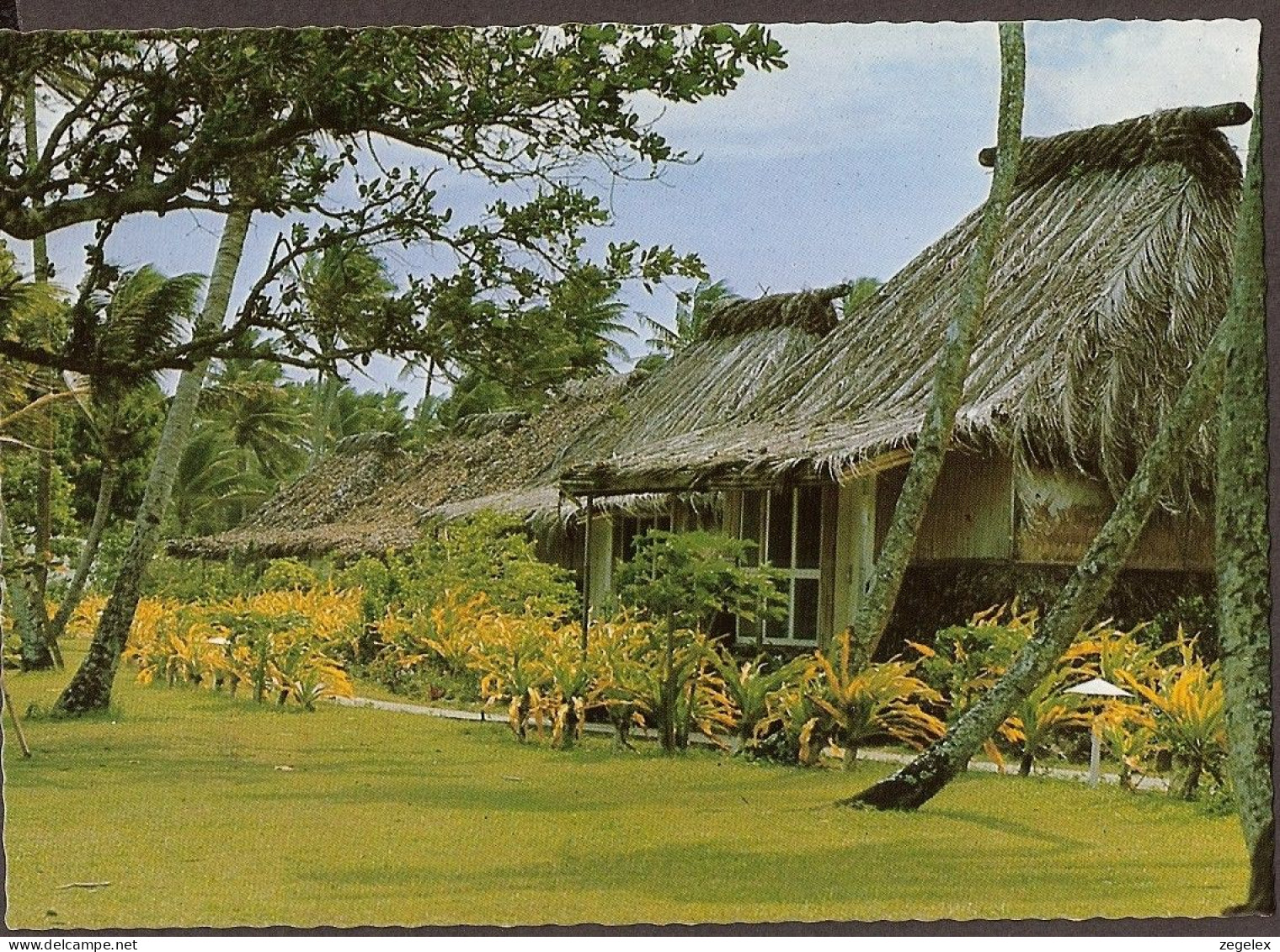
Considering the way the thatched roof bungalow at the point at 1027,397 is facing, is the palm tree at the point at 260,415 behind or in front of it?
in front

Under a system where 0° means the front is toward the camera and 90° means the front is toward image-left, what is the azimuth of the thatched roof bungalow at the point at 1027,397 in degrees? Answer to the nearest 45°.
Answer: approximately 45°

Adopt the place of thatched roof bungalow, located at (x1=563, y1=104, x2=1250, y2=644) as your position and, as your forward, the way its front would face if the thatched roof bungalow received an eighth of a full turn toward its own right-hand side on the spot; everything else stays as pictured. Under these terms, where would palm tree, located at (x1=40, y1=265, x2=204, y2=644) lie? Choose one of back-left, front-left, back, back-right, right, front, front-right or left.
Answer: front

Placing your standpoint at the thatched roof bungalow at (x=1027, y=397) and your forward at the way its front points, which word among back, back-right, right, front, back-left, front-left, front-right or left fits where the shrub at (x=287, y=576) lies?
front-right

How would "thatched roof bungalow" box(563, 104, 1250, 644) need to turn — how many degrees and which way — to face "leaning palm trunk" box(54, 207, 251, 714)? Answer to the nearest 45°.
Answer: approximately 45° to its right

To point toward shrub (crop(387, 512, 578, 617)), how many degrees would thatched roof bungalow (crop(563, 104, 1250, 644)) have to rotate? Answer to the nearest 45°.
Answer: approximately 45° to its right

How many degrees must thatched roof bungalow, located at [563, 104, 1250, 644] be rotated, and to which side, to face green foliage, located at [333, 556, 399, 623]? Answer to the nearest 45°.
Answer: approximately 45° to its right

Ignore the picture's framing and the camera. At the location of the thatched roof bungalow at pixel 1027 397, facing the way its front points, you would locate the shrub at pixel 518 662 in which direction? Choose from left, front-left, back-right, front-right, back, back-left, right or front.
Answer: front-right

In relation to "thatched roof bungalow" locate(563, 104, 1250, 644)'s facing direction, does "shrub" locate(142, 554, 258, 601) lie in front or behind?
in front
